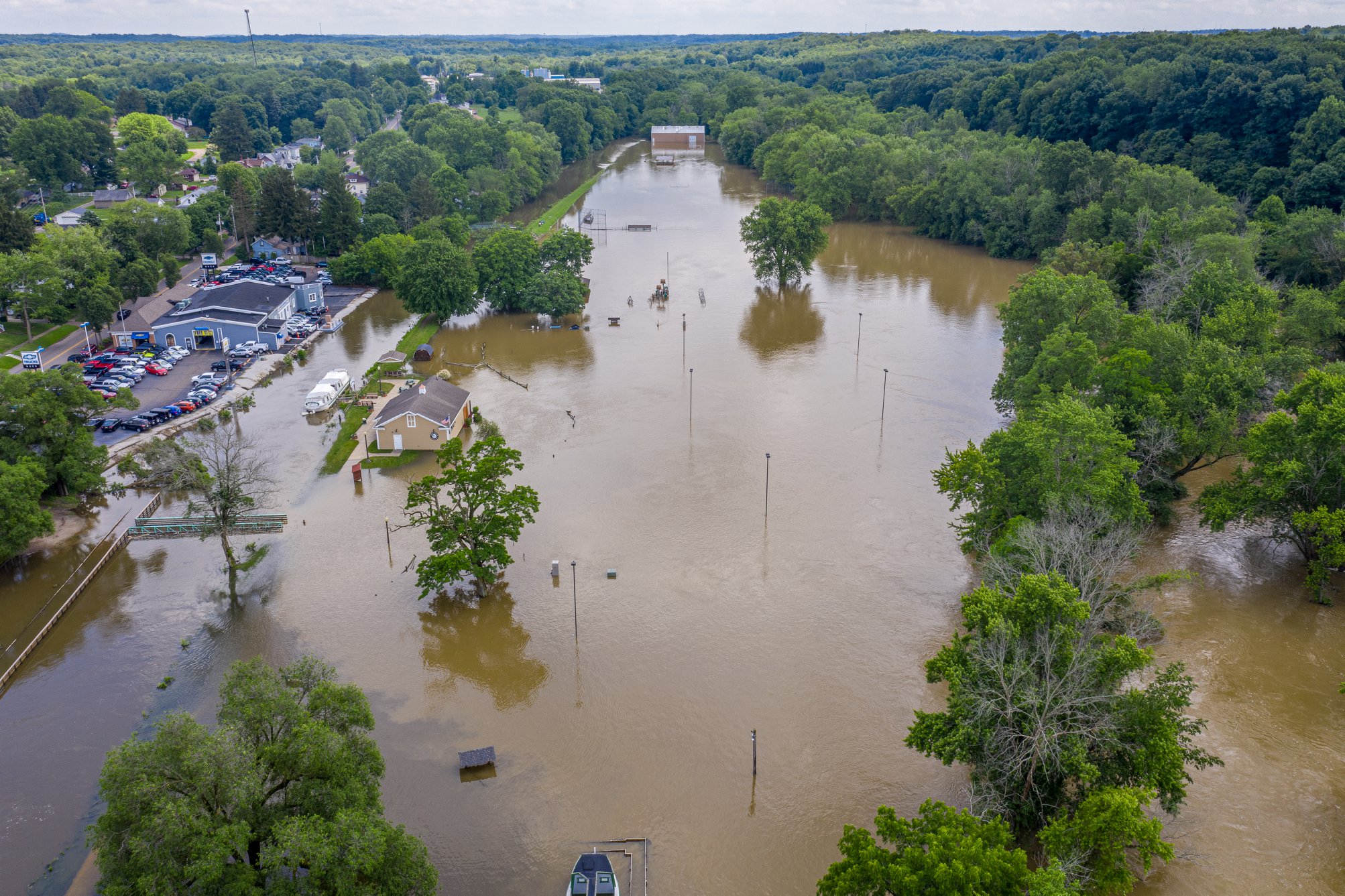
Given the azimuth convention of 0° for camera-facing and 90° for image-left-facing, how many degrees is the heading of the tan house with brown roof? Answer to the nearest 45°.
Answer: approximately 0°

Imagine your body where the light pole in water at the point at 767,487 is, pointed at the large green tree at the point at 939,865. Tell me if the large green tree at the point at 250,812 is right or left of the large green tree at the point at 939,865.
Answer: right

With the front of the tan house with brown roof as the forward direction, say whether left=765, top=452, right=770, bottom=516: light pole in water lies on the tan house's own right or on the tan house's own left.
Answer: on the tan house's own left
